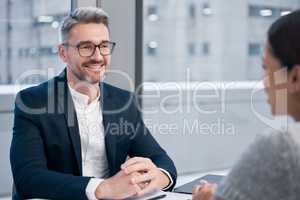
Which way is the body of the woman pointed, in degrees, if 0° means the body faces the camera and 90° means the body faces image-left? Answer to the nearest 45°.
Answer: approximately 135°

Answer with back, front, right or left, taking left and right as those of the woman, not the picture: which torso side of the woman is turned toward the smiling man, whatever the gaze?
front

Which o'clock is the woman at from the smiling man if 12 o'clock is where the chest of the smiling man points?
The woman is roughly at 1 o'clock from the smiling man.

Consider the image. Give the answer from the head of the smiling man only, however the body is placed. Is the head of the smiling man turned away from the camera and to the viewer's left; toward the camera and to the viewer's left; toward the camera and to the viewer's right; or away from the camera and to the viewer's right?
toward the camera and to the viewer's right

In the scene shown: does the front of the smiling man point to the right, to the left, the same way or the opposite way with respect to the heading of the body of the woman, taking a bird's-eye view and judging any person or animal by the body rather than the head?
the opposite way
